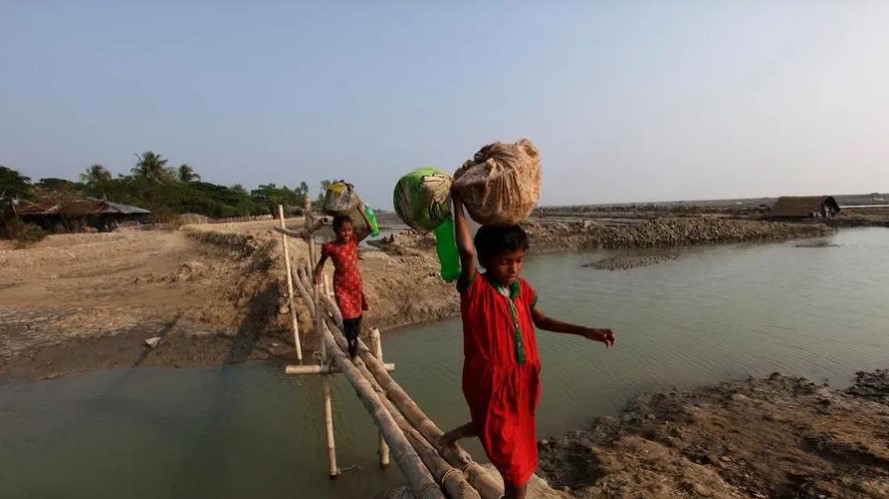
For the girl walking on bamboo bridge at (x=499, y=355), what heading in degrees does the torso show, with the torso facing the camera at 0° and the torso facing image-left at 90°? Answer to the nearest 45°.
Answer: approximately 315°

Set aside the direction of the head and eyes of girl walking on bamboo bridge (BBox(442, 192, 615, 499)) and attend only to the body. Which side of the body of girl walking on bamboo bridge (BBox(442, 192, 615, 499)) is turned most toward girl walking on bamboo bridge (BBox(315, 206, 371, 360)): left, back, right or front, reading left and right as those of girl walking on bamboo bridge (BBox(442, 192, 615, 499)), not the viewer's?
back

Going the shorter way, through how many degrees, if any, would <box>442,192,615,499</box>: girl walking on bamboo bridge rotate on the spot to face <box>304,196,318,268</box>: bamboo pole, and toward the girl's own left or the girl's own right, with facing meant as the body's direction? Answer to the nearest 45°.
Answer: approximately 180°

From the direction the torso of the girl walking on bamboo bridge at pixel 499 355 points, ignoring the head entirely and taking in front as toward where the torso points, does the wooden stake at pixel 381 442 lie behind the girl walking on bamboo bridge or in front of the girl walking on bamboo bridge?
behind

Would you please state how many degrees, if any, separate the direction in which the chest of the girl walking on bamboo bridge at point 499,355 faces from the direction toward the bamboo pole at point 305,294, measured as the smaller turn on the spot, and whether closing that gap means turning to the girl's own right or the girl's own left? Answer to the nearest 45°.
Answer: approximately 180°
